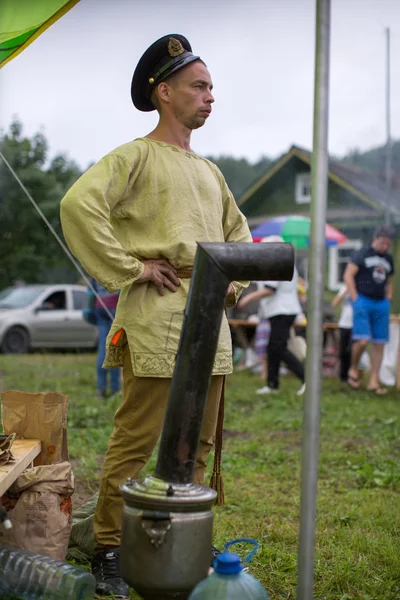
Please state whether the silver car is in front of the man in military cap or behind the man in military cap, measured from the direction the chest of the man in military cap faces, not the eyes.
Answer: behind

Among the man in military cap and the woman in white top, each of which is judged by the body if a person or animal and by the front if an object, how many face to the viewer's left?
1

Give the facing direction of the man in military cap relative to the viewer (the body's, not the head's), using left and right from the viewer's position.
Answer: facing the viewer and to the right of the viewer

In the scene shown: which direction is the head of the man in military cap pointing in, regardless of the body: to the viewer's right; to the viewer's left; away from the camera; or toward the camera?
to the viewer's right

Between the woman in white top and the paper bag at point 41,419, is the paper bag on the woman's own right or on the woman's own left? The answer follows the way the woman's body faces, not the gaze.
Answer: on the woman's own left

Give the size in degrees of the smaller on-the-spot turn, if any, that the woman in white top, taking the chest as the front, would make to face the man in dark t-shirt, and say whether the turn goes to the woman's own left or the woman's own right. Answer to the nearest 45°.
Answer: approximately 135° to the woman's own right

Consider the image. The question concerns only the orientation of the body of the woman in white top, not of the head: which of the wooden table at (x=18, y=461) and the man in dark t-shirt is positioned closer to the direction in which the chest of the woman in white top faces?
the wooden table

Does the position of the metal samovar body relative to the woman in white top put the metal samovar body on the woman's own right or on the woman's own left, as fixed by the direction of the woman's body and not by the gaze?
on the woman's own left

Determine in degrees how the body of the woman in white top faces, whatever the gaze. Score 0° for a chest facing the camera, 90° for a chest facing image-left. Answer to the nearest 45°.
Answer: approximately 90°

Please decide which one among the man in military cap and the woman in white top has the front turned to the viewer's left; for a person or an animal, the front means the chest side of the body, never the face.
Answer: the woman in white top
